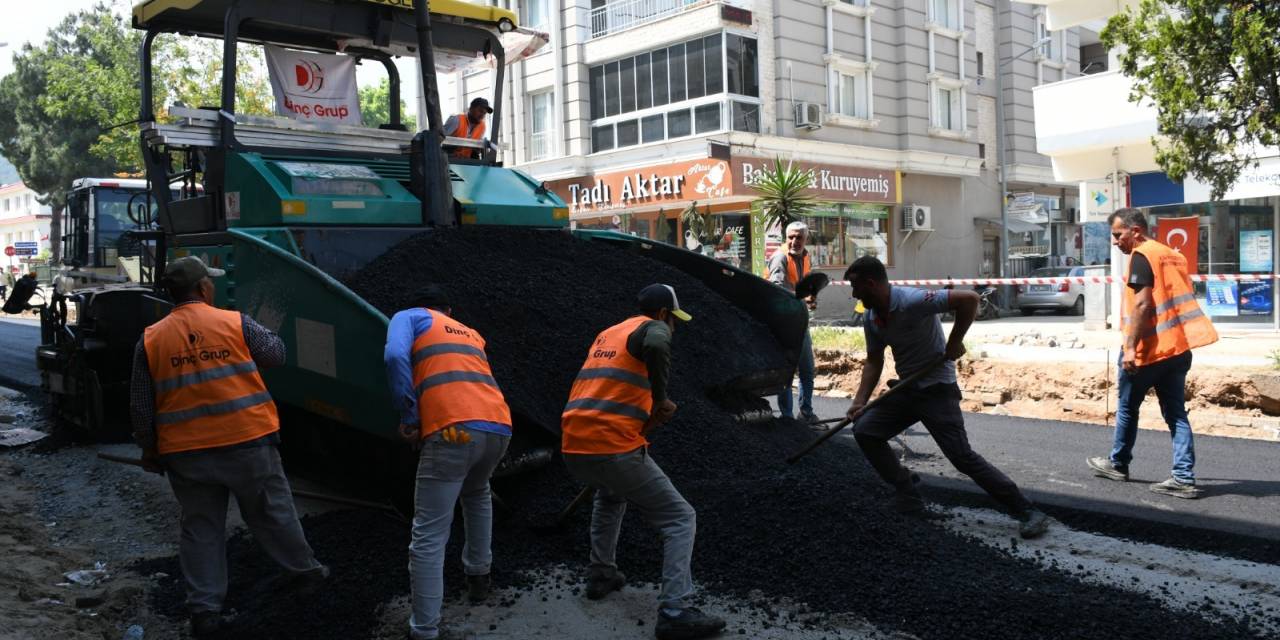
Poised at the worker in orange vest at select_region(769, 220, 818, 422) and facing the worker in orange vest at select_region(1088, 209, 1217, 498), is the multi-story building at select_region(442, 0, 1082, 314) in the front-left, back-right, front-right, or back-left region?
back-left

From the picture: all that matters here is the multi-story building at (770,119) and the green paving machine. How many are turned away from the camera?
0

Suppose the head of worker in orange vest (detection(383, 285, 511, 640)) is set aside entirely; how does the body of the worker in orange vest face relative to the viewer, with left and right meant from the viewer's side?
facing away from the viewer and to the left of the viewer

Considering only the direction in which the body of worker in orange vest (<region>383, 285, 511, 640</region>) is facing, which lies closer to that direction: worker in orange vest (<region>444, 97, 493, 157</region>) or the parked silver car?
the worker in orange vest

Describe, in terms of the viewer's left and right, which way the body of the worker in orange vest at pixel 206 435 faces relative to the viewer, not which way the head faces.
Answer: facing away from the viewer and to the right of the viewer

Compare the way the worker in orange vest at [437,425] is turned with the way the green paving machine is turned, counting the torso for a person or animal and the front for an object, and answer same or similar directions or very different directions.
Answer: very different directions

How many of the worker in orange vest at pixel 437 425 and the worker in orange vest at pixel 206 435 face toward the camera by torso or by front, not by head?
0

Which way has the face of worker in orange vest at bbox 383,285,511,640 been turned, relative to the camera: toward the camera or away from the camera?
away from the camera

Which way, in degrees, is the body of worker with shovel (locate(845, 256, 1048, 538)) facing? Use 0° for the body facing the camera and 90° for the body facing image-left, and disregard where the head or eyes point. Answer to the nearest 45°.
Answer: approximately 45°

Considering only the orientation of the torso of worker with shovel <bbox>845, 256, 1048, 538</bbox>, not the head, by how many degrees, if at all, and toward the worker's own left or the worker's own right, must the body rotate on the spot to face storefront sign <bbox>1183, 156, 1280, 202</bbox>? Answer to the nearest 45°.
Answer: approximately 135° to the worker's own right

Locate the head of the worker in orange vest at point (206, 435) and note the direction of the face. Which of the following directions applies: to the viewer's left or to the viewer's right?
to the viewer's right

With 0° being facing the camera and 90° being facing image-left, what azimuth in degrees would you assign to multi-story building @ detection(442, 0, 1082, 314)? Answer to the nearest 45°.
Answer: approximately 45°

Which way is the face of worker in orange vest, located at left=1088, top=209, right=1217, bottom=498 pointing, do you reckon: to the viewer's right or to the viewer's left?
to the viewer's left

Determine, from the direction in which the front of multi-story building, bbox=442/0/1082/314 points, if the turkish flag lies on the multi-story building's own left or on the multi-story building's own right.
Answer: on the multi-story building's own left

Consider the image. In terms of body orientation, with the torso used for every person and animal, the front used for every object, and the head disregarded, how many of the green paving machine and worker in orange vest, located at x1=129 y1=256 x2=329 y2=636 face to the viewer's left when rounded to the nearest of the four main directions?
0
